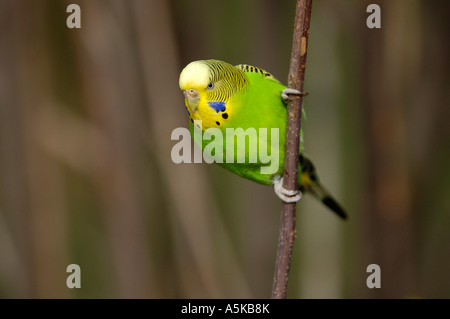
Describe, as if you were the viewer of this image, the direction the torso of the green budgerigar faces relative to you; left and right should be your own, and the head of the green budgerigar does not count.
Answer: facing the viewer and to the left of the viewer
